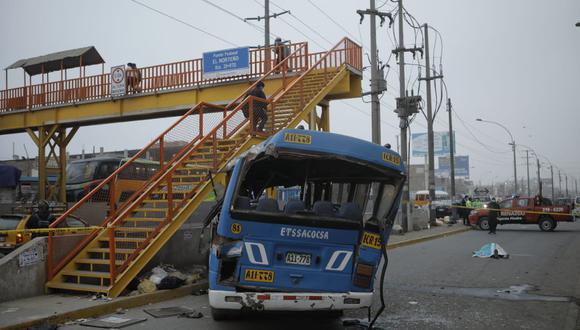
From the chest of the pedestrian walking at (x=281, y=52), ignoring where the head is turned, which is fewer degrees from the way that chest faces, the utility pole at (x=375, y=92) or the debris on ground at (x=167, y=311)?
the debris on ground

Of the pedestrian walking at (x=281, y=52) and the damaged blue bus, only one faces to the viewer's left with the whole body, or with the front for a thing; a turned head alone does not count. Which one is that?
the pedestrian walking

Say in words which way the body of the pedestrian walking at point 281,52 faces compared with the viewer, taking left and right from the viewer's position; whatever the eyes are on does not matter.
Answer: facing to the left of the viewer

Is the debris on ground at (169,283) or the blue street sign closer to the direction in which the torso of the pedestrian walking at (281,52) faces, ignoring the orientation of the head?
the blue street sign

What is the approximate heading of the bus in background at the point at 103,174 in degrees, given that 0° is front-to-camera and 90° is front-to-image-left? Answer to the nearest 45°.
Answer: approximately 45°

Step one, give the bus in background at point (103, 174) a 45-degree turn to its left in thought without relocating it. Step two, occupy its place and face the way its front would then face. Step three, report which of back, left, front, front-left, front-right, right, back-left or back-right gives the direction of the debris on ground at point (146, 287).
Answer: front
